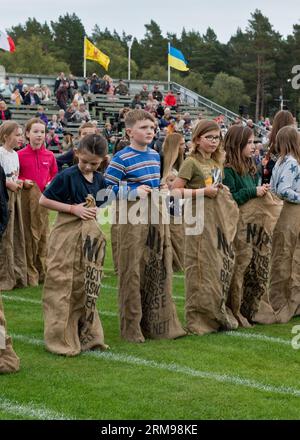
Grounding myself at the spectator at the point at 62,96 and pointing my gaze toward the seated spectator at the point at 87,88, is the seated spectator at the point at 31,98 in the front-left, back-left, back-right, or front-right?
back-left

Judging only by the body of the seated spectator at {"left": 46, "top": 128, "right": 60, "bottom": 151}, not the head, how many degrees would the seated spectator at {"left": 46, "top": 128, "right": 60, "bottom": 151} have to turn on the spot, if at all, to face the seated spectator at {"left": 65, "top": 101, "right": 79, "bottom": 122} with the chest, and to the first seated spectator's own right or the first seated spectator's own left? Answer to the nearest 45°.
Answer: approximately 180°

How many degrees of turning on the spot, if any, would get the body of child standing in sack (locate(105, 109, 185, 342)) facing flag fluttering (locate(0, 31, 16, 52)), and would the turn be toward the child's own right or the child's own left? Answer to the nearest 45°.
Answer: approximately 135° to the child's own left

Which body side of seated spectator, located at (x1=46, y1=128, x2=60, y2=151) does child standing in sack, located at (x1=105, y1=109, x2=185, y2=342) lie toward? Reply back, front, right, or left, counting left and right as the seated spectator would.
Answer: front

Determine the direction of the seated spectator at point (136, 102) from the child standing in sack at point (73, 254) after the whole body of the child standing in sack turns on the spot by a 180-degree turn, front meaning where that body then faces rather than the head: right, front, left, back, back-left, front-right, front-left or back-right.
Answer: front-right

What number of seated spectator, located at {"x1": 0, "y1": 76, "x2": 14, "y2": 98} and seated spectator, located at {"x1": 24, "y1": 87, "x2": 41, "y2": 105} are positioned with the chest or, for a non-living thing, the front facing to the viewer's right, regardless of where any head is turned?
0

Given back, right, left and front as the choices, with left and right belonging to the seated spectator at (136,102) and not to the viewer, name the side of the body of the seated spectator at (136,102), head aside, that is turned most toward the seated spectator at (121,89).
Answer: back

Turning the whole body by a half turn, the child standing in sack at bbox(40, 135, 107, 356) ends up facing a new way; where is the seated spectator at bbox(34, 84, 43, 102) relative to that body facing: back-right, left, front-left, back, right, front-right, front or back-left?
front-right
